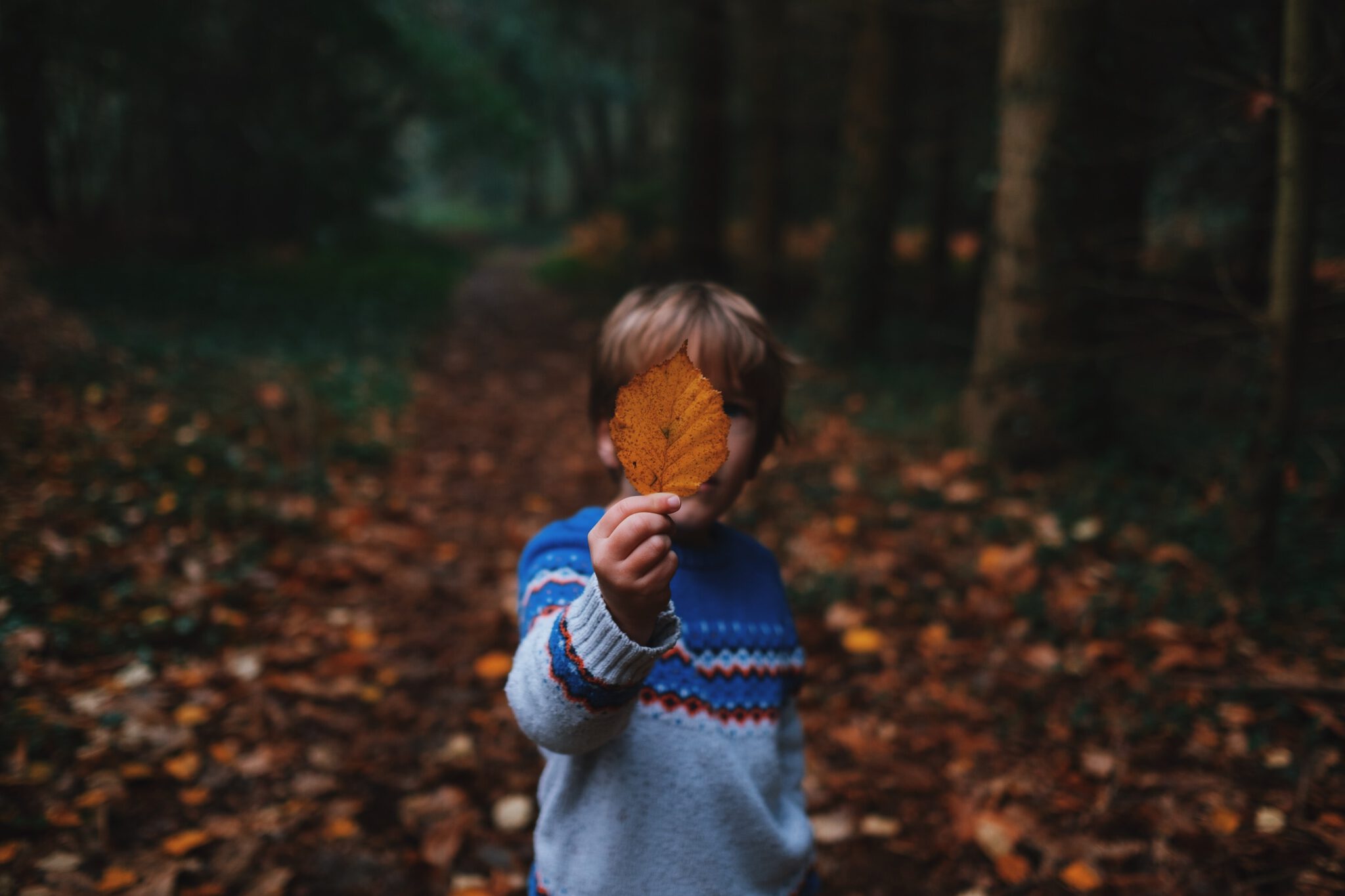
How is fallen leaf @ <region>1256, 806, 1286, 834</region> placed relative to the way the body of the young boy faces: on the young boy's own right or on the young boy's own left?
on the young boy's own left

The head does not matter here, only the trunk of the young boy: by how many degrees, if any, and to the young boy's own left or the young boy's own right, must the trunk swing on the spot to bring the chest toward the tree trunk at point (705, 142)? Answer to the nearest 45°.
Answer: approximately 180°

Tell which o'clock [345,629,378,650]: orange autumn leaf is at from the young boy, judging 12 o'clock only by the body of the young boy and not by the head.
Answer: The orange autumn leaf is roughly at 5 o'clock from the young boy.

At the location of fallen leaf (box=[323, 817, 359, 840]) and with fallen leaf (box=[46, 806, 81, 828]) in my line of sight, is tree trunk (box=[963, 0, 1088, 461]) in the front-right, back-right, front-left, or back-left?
back-right

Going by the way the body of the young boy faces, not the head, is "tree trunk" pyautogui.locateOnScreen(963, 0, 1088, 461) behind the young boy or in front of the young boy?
behind

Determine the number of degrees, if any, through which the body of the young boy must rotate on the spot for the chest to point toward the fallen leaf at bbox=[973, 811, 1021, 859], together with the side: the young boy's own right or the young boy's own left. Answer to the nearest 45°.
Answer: approximately 135° to the young boy's own left

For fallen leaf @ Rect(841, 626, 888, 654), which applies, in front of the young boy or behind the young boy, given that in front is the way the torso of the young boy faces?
behind

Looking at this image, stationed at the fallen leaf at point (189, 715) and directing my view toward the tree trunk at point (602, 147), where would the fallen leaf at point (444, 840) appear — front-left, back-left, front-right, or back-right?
back-right

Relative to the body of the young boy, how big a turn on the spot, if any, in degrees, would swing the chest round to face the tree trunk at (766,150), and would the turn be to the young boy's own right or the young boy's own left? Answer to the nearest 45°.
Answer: approximately 180°

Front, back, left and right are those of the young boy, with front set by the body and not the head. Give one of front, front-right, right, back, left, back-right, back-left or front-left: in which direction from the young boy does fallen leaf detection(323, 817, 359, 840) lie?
back-right

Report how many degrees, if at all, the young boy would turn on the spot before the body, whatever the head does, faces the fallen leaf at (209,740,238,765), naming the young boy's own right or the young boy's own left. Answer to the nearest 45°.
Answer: approximately 135° to the young boy's own right

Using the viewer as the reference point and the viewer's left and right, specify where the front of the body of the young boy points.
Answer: facing the viewer
